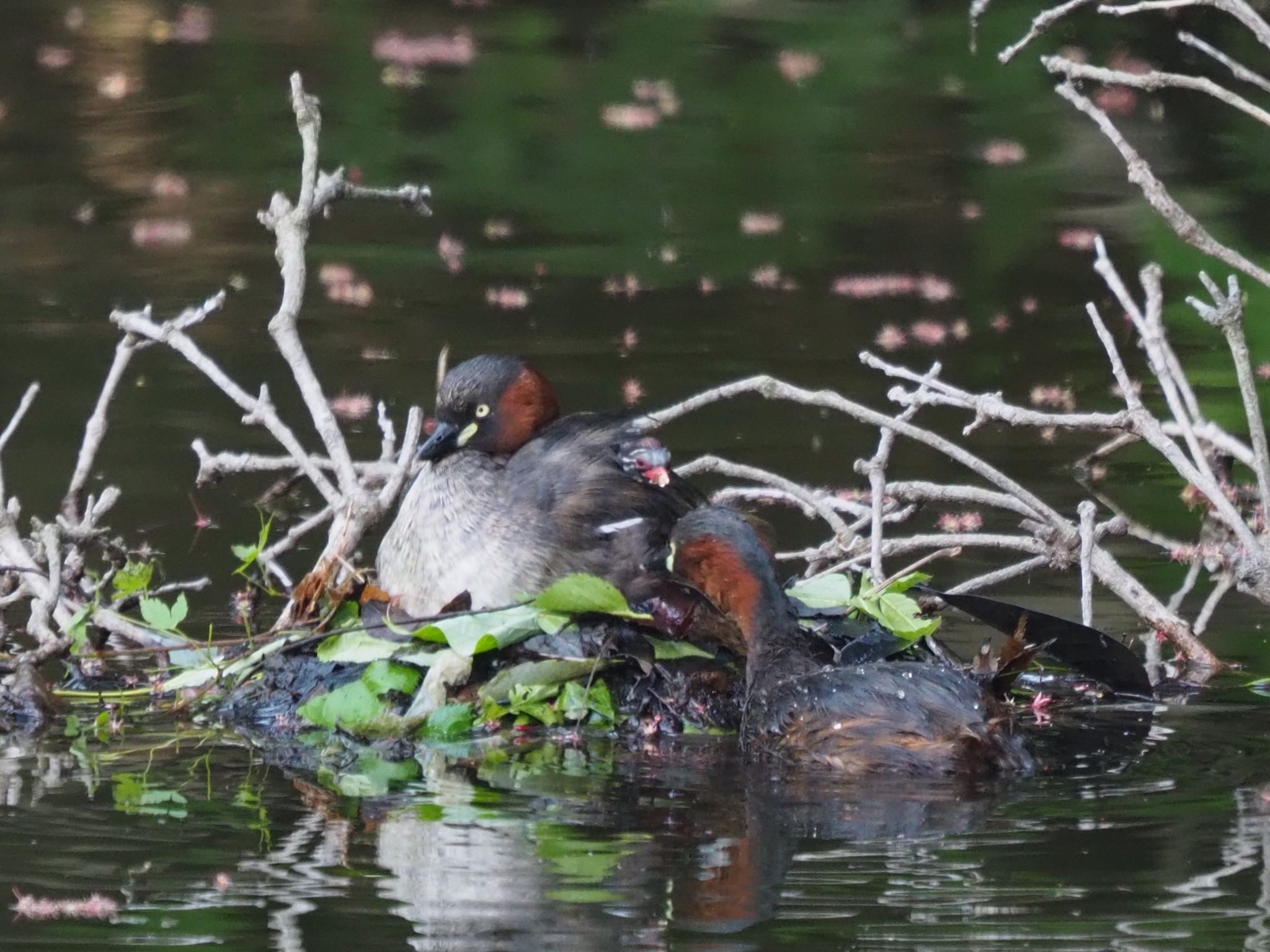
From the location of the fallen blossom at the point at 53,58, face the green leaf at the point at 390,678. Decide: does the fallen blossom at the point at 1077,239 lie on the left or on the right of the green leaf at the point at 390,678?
left

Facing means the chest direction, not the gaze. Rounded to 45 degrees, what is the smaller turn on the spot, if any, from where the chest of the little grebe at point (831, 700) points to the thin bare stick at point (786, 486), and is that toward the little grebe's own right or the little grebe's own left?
approximately 90° to the little grebe's own right

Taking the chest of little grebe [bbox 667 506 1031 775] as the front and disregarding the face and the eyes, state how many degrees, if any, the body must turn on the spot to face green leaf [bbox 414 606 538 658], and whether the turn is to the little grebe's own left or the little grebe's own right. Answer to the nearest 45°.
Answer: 0° — it already faces it

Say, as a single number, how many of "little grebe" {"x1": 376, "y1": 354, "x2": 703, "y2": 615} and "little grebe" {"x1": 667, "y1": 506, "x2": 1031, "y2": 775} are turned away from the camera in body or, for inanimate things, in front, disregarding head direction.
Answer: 0

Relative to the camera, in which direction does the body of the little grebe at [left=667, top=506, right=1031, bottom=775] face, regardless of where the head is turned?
to the viewer's left

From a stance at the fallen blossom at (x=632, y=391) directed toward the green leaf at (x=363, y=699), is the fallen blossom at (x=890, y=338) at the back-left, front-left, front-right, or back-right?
back-left

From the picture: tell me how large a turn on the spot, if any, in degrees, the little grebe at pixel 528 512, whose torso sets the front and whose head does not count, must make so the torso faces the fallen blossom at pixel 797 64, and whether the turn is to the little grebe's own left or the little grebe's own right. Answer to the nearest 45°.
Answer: approximately 135° to the little grebe's own right

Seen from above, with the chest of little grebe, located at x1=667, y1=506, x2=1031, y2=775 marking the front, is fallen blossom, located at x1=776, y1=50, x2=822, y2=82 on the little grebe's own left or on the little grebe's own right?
on the little grebe's own right

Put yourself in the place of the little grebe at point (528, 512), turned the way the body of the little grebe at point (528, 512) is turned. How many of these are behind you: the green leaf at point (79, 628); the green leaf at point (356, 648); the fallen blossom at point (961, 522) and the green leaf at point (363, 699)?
1

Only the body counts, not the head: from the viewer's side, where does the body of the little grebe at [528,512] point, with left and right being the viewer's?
facing the viewer and to the left of the viewer

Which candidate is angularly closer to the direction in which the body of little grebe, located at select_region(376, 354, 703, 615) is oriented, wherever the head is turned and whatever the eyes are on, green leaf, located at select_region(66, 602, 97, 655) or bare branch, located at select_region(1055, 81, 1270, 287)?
the green leaf

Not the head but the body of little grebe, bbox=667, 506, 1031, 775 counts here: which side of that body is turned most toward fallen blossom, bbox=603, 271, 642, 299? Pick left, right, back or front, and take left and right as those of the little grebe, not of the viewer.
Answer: right

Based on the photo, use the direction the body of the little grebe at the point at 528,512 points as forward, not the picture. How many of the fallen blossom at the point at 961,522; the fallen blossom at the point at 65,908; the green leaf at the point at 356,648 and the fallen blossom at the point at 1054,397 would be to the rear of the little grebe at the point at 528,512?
2

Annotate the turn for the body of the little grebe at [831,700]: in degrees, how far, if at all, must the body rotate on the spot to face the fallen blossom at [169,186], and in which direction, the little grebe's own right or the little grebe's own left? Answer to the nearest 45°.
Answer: approximately 45° to the little grebe's own right

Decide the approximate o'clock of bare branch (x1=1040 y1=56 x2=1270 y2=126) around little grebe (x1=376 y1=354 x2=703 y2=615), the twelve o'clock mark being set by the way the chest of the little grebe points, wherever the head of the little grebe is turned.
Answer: The bare branch is roughly at 8 o'clock from the little grebe.

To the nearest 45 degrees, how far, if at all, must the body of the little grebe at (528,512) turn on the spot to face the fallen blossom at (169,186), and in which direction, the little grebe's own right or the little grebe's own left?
approximately 135° to the little grebe's own right
